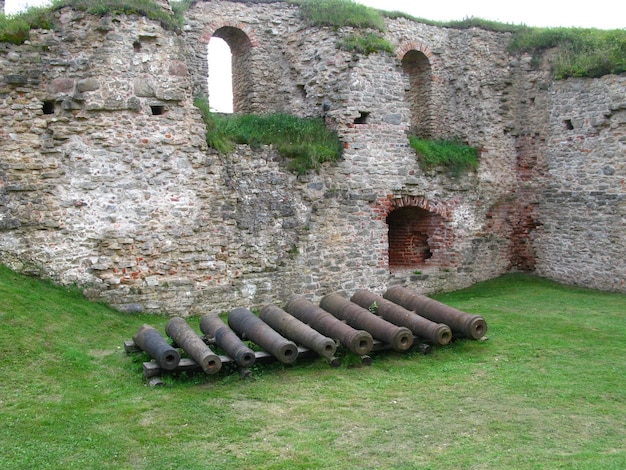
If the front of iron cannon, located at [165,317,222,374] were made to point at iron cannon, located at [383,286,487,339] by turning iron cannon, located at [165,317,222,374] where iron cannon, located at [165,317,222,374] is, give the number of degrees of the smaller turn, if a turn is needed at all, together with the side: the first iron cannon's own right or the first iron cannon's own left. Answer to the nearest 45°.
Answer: approximately 45° to the first iron cannon's own left

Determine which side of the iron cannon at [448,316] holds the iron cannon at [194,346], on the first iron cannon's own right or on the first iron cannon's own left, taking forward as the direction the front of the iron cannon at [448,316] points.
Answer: on the first iron cannon's own right

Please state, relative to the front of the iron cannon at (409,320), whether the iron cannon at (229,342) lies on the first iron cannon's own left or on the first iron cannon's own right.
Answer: on the first iron cannon's own right

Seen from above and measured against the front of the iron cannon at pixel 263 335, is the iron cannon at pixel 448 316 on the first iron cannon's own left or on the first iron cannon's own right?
on the first iron cannon's own left

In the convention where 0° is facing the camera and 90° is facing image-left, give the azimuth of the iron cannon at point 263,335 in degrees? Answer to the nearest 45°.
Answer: approximately 315°

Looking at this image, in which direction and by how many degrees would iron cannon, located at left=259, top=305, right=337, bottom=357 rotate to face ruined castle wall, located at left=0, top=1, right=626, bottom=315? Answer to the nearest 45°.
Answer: approximately 135° to its left

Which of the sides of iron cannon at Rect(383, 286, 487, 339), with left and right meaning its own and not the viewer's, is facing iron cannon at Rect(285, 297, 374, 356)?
right
